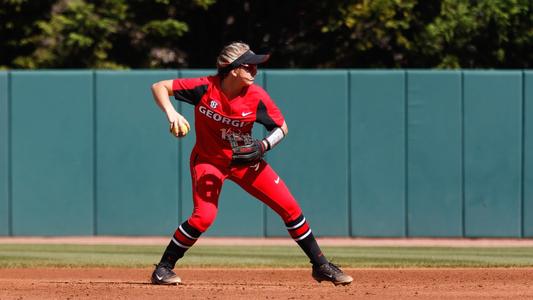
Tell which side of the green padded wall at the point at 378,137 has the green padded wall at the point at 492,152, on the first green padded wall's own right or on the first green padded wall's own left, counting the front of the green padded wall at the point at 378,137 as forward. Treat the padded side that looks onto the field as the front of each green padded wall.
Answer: on the first green padded wall's own left

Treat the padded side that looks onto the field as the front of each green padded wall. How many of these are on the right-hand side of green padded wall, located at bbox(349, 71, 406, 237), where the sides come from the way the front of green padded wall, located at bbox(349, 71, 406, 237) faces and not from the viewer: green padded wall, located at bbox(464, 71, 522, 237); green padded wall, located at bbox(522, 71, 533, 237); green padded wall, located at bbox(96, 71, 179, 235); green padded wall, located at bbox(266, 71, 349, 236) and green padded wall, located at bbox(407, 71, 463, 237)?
2

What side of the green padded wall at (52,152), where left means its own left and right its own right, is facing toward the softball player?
front

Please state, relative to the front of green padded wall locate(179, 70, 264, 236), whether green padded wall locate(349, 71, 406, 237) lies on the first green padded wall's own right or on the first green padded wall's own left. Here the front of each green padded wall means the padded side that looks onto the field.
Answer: on the first green padded wall's own left

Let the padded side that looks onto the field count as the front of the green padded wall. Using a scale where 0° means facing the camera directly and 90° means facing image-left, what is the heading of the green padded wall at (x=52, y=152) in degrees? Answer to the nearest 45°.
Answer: approximately 0°

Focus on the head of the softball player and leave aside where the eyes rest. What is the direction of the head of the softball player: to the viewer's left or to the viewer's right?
to the viewer's right
